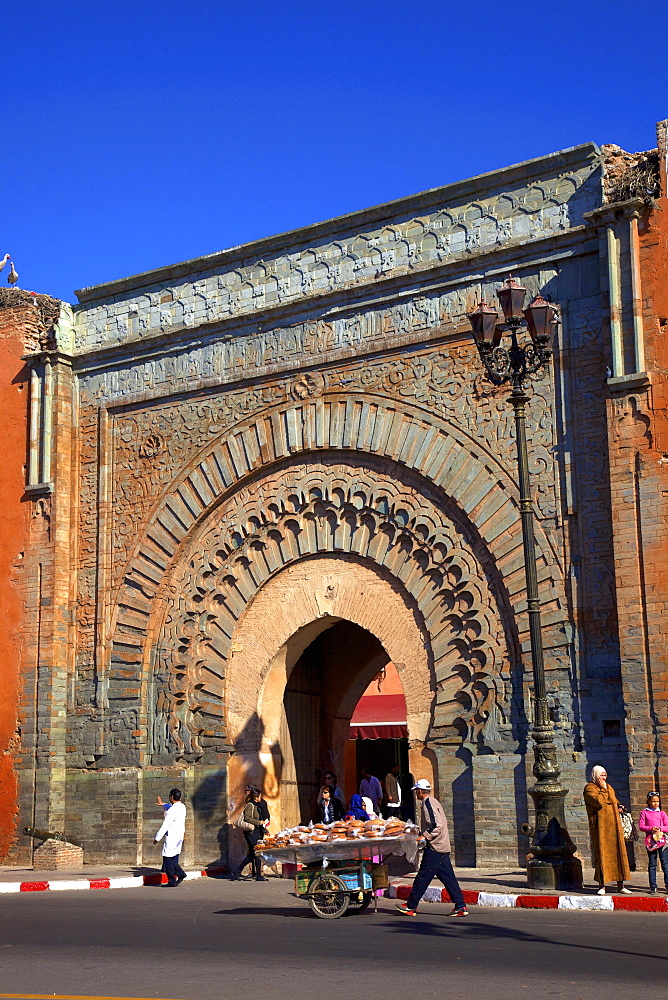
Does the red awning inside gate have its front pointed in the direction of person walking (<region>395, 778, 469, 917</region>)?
yes

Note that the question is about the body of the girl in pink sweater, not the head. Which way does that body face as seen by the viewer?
toward the camera

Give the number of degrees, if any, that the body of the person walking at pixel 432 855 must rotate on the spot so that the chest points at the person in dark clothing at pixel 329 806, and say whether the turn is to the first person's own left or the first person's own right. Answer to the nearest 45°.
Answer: approximately 90° to the first person's own right

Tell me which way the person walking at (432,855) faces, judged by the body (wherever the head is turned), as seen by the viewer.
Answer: to the viewer's left

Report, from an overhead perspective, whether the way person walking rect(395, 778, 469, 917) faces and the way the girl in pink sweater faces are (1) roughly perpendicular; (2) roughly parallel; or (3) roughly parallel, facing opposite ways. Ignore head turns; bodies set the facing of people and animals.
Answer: roughly perpendicular

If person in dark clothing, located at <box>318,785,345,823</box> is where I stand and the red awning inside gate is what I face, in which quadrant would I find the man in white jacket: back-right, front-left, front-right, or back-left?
back-left
